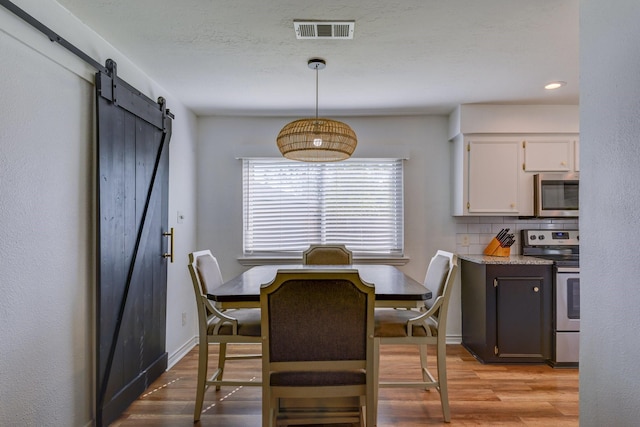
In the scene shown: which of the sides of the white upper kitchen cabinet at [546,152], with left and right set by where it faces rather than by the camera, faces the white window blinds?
right

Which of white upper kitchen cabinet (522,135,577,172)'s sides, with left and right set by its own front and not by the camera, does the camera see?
front

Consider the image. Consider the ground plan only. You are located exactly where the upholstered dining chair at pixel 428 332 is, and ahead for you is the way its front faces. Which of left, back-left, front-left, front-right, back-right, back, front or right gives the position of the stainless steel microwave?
back-right

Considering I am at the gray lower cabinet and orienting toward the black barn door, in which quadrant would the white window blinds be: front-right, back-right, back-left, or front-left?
front-right

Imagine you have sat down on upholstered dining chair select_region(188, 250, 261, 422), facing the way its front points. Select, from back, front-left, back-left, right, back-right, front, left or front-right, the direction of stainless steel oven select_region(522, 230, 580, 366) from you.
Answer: front

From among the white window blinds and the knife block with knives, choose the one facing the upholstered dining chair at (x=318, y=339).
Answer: the white window blinds

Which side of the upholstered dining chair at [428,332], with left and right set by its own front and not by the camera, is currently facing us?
left

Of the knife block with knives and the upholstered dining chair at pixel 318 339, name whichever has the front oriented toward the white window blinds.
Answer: the upholstered dining chair

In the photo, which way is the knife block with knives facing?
to the viewer's right

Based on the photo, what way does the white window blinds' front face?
toward the camera

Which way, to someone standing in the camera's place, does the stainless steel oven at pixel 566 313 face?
facing the viewer

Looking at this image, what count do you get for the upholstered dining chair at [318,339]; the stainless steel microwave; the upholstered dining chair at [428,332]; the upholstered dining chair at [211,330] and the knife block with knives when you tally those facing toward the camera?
1

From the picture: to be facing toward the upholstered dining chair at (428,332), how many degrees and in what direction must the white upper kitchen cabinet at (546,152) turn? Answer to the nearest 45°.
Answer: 0° — it already faces it

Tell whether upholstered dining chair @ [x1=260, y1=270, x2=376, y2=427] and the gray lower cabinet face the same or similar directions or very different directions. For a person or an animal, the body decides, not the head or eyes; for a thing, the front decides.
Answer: very different directions

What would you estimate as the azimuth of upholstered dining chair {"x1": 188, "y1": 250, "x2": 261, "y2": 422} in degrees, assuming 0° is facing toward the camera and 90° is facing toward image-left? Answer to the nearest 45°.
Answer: approximately 270°

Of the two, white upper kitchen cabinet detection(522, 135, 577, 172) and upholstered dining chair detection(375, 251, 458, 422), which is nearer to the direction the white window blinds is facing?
the upholstered dining chair

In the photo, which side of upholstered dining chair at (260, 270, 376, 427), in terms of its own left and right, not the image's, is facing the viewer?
back

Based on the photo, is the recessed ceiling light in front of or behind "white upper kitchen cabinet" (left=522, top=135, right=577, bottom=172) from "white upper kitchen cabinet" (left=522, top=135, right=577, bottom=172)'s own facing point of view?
in front
